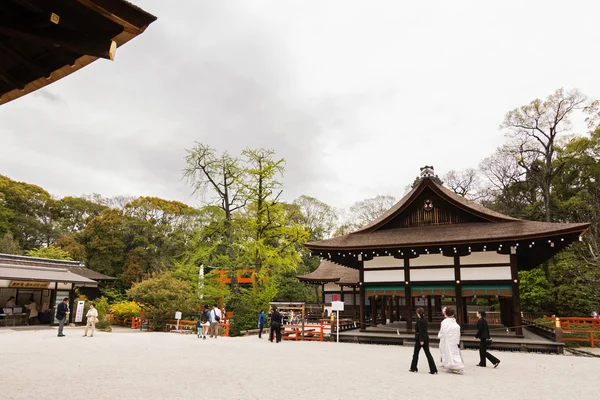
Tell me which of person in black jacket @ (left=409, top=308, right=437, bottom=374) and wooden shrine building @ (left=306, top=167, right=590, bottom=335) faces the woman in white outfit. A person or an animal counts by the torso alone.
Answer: the wooden shrine building

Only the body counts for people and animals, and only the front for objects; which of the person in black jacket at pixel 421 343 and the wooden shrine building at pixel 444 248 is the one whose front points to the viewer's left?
the person in black jacket

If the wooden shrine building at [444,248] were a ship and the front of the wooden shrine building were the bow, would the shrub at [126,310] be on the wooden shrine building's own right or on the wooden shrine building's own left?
on the wooden shrine building's own right

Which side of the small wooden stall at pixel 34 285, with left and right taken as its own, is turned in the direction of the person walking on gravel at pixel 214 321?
front

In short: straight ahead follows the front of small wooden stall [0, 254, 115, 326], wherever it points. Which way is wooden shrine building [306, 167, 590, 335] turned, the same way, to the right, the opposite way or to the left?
to the right

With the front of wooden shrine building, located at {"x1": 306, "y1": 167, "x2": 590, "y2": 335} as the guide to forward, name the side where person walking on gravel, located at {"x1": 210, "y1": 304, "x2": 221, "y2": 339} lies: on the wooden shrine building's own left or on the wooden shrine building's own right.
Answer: on the wooden shrine building's own right

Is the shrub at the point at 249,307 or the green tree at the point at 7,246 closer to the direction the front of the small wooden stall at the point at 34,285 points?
the shrub

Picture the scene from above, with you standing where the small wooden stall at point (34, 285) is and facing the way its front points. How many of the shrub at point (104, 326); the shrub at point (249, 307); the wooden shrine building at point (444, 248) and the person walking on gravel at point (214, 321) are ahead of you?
4

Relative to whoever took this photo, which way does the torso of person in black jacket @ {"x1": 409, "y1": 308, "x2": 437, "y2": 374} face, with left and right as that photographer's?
facing to the left of the viewer

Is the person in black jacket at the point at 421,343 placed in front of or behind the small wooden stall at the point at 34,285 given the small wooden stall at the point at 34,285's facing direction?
in front

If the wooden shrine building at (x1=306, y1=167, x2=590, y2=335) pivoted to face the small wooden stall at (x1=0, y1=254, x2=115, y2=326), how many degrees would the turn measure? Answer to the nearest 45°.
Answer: approximately 90° to its right

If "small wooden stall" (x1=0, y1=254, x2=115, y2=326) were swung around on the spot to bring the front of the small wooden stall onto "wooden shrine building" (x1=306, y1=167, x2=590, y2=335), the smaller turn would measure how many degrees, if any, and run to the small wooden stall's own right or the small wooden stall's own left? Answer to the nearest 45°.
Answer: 0° — it already faces it

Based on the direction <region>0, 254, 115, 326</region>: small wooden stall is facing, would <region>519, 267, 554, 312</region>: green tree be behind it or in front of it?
in front

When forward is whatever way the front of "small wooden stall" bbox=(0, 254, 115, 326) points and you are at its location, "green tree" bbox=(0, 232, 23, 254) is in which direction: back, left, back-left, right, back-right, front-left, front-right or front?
back-left

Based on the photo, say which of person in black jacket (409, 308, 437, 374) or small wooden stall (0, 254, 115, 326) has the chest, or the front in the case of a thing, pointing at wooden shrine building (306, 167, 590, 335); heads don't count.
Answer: the small wooden stall
